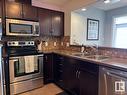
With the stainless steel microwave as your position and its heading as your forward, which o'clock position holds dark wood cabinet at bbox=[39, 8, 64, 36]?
The dark wood cabinet is roughly at 8 o'clock from the stainless steel microwave.

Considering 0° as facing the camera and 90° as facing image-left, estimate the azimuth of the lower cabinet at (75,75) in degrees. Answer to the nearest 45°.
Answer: approximately 45°

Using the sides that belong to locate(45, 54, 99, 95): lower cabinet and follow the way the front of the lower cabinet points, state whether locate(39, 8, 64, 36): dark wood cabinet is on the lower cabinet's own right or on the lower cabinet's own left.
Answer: on the lower cabinet's own right

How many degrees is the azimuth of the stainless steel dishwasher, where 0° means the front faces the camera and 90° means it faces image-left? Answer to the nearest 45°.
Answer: approximately 45°

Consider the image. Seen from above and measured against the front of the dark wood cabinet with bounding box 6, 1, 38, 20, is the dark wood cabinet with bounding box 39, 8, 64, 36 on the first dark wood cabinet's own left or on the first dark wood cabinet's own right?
on the first dark wood cabinet's own left

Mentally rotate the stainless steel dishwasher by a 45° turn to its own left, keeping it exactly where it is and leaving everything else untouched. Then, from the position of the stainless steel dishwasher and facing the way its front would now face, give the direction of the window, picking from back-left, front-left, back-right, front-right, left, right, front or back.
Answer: back

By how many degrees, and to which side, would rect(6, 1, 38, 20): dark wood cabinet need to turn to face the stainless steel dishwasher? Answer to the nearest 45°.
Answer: approximately 45° to its left

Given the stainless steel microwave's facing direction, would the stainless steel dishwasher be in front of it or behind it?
in front

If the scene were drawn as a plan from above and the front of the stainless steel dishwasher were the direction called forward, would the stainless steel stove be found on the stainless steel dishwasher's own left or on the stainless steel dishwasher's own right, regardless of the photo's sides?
on the stainless steel dishwasher's own right
